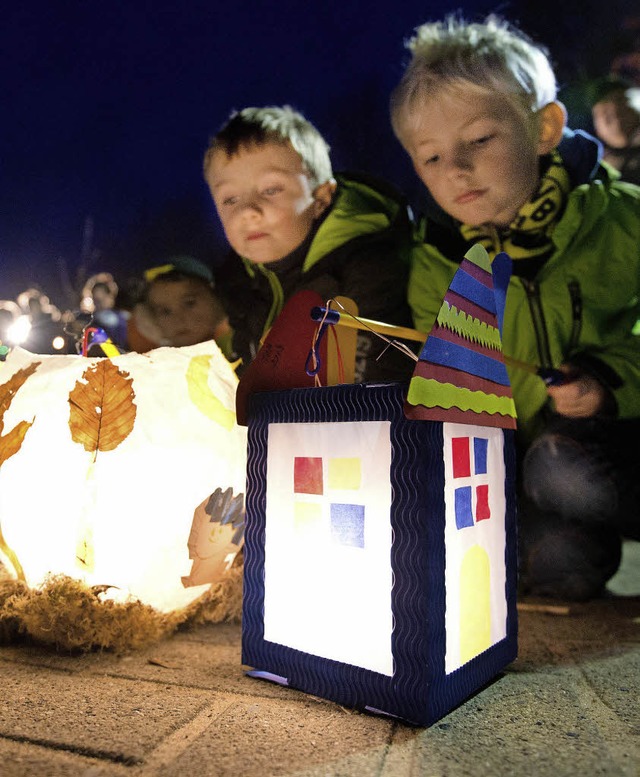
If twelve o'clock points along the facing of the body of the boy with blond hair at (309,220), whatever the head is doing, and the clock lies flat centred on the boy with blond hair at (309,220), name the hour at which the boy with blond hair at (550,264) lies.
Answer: the boy with blond hair at (550,264) is roughly at 8 o'clock from the boy with blond hair at (309,220).

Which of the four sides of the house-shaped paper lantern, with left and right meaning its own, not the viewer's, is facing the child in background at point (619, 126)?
left

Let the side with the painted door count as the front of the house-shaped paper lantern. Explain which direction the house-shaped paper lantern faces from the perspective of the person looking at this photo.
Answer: facing the viewer and to the right of the viewer

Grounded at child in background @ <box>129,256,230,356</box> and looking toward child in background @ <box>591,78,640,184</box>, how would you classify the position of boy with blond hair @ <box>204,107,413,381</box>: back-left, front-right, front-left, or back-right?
front-right

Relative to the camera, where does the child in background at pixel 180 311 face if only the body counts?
toward the camera

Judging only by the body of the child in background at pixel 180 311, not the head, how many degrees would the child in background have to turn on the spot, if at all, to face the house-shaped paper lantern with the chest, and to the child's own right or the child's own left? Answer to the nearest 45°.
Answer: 0° — they already face it

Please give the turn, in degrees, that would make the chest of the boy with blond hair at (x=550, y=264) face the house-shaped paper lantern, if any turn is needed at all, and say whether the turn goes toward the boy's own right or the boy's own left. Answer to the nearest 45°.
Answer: approximately 45° to the boy's own left

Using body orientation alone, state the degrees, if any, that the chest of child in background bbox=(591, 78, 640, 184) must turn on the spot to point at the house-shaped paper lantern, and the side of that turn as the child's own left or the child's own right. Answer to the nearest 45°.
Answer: approximately 45° to the child's own left

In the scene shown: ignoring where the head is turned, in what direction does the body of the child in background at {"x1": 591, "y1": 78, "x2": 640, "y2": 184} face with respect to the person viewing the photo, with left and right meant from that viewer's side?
facing the viewer and to the left of the viewer

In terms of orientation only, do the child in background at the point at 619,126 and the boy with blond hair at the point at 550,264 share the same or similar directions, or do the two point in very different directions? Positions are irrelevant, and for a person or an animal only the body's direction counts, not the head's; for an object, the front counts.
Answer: same or similar directions
